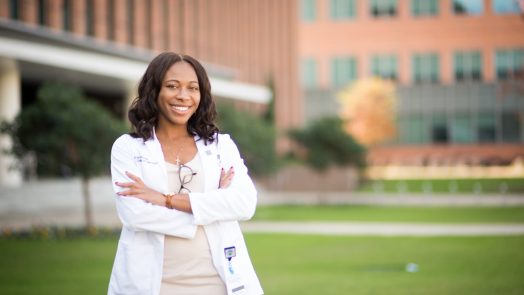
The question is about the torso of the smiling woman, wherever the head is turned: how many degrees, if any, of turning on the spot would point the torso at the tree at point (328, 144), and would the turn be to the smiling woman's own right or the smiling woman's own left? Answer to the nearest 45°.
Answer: approximately 180°

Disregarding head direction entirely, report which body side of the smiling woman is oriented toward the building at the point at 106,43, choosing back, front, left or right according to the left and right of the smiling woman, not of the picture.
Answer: back

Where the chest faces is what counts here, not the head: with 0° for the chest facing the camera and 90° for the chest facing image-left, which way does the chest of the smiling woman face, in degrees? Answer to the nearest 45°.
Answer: approximately 0°

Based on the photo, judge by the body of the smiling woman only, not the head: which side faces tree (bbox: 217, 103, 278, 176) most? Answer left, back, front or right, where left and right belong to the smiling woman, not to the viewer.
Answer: back

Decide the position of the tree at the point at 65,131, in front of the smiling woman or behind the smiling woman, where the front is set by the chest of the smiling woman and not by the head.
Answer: behind
